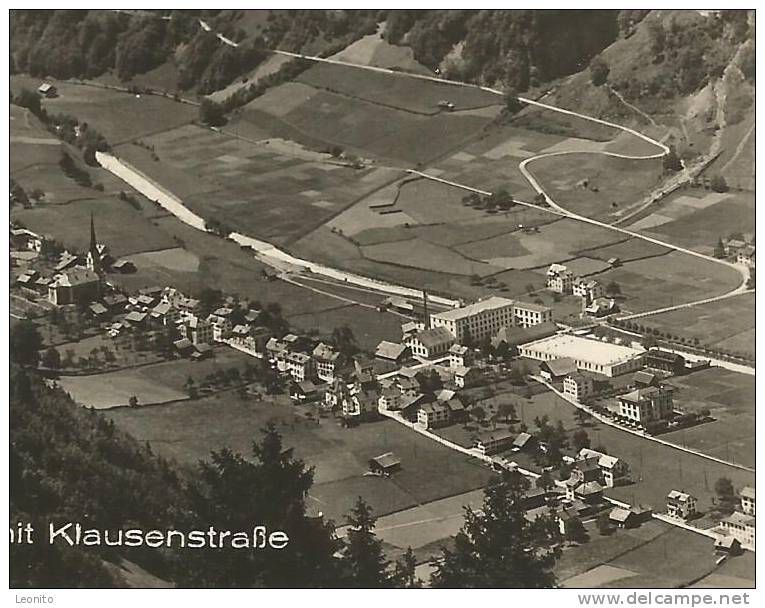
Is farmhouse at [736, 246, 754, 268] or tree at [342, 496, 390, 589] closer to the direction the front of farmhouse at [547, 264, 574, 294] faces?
the tree

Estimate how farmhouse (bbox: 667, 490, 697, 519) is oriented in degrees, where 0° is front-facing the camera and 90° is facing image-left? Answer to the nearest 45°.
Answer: approximately 45°

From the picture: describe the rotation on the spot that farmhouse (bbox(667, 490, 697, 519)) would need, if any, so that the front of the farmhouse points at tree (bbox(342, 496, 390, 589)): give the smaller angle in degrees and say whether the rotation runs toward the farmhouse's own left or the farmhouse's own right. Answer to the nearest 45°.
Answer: approximately 45° to the farmhouse's own right

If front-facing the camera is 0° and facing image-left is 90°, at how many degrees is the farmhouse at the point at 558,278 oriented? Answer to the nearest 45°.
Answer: approximately 45°

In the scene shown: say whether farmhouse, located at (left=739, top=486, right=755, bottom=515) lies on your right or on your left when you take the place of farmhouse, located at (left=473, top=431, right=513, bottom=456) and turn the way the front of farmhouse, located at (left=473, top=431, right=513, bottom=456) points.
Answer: on your left

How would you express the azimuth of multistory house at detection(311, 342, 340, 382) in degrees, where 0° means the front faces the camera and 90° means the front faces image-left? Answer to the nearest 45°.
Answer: approximately 0°

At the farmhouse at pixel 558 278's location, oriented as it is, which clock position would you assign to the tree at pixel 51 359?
The tree is roughly at 1 o'clock from the farmhouse.
